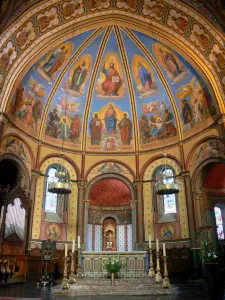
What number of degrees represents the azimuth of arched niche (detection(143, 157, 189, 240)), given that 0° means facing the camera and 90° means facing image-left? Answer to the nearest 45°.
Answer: approximately 0°

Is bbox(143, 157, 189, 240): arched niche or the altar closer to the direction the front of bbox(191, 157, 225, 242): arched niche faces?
the altar

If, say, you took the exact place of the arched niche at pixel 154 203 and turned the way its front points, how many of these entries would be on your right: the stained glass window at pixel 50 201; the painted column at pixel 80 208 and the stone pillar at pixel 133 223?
3
